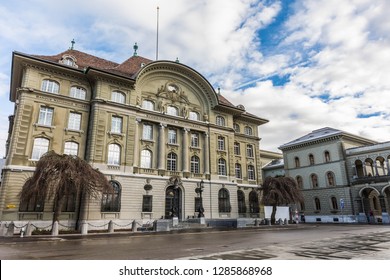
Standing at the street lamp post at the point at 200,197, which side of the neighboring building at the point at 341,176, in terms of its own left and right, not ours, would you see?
front

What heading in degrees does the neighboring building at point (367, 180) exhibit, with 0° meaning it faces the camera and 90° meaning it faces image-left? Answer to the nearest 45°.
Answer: approximately 45°

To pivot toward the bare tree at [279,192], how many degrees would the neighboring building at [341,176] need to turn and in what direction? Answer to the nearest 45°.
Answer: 0° — it already faces it

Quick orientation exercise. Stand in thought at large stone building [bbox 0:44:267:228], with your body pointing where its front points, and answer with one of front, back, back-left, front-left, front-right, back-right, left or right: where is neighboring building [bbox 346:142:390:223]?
front-left

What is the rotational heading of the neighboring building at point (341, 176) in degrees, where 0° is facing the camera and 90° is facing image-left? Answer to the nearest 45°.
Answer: approximately 45°

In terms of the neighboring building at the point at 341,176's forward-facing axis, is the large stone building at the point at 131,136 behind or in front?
in front

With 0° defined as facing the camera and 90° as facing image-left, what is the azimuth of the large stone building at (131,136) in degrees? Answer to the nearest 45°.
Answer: approximately 315°

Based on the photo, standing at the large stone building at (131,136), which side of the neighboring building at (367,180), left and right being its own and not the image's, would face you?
front

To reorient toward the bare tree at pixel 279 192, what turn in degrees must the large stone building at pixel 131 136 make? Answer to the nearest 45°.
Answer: approximately 45° to its left

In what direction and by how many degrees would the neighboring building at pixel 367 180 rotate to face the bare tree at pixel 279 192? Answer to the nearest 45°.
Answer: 0° — it already faces it
